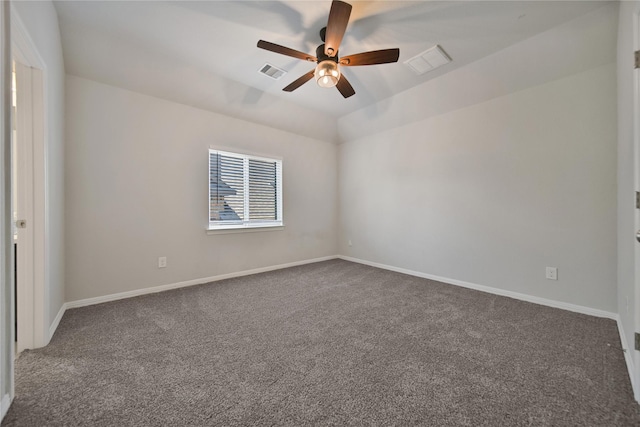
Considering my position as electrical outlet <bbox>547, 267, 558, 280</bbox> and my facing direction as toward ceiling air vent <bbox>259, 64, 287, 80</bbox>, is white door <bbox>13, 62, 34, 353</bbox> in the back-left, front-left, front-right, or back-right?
front-left

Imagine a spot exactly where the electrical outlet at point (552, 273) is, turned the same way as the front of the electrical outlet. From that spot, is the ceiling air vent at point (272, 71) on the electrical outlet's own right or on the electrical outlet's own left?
on the electrical outlet's own right

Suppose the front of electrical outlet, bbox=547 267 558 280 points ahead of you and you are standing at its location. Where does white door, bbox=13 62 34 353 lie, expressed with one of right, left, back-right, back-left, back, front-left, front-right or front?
front-right

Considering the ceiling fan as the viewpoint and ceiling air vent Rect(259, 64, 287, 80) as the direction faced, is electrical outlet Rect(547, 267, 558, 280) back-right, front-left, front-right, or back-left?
back-right

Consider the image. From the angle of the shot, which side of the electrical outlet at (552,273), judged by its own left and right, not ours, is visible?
front

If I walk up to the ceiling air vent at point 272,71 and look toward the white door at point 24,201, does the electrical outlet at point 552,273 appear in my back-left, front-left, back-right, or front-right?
back-left

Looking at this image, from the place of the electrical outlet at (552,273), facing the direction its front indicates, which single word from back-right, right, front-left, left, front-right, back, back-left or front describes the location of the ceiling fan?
front-right
